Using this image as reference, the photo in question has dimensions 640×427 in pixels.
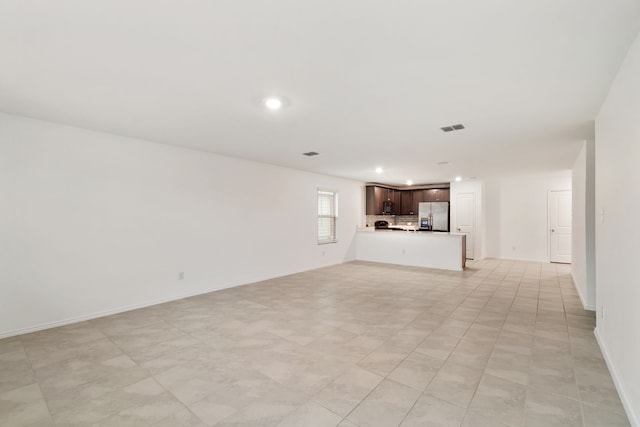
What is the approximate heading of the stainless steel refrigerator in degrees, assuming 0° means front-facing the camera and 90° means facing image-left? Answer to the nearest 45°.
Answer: approximately 0°

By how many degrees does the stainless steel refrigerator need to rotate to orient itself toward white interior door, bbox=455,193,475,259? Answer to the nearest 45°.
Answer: approximately 90° to its left

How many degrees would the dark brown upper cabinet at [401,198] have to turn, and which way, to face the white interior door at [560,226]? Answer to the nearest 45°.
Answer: approximately 90° to its left

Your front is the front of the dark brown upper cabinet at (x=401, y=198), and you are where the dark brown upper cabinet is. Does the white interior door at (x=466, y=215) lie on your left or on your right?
on your left

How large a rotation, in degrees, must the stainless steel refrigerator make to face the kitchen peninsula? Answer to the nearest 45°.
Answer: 0° — it already faces it

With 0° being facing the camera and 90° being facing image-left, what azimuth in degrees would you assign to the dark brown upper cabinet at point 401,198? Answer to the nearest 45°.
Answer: approximately 0°

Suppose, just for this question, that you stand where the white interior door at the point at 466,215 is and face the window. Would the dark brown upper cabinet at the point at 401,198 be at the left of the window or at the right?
right

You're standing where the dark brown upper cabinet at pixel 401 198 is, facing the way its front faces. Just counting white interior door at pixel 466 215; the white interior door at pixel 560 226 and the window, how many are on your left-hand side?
2

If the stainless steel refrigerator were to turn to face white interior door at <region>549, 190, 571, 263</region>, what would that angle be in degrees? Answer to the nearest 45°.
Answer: approximately 90° to its left

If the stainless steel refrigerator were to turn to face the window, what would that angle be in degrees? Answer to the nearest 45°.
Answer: approximately 45° to its right
